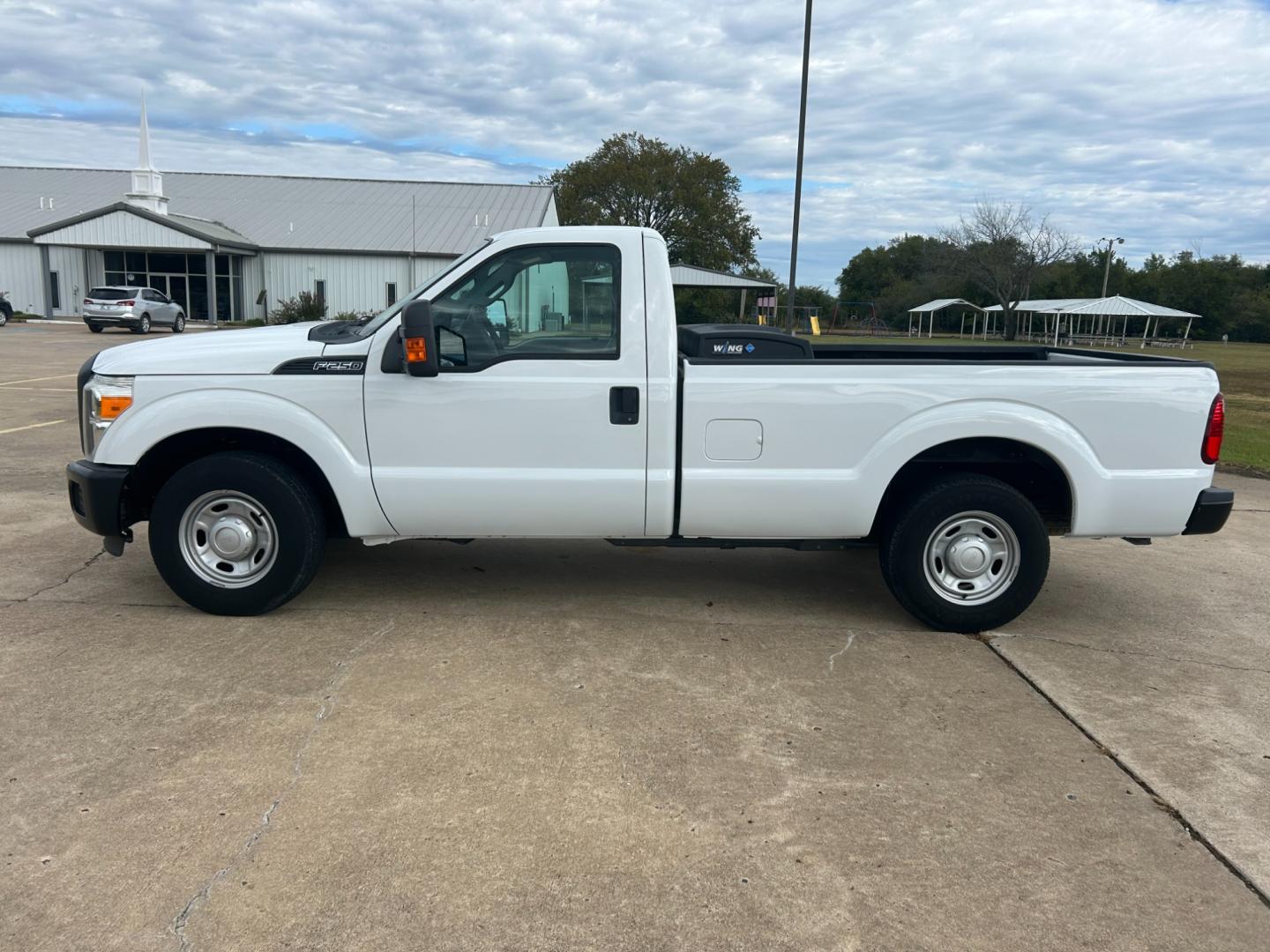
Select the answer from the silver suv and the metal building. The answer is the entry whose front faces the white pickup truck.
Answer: the metal building

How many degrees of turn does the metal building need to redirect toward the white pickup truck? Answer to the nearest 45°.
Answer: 0° — it already faces it

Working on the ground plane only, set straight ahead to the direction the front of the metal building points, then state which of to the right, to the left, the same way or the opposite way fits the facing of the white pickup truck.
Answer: to the right

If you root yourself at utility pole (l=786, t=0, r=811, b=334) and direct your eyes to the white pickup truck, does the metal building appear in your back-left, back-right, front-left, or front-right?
back-right

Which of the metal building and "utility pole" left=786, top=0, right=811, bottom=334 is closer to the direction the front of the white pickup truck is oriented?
the metal building

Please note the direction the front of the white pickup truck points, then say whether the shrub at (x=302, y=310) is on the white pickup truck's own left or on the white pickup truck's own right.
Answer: on the white pickup truck's own right

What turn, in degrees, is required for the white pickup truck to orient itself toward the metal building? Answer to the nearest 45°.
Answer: approximately 45° to its right

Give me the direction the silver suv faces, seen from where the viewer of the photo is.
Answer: facing away from the viewer and to the right of the viewer

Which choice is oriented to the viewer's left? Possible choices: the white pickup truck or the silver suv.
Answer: the white pickup truck

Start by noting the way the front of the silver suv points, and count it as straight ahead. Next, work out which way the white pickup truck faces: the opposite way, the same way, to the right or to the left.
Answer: to the left

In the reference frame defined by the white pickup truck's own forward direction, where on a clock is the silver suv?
The silver suv is roughly at 2 o'clock from the white pickup truck.

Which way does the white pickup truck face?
to the viewer's left
